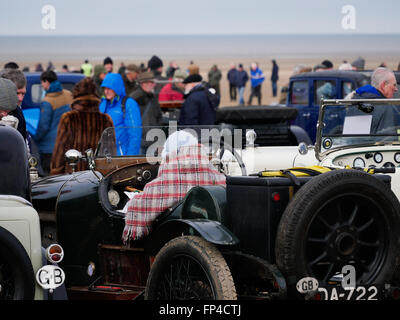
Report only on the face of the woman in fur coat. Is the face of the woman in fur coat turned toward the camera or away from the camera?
away from the camera

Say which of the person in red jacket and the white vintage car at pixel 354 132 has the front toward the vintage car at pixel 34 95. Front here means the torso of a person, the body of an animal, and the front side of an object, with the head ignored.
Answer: the white vintage car

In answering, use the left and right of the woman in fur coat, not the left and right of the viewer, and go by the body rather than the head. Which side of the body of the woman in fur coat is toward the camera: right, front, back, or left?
back

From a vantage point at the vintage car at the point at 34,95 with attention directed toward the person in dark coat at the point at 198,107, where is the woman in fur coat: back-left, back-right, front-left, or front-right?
front-right

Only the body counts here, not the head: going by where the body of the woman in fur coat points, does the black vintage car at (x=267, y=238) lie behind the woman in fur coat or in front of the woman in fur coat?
behind

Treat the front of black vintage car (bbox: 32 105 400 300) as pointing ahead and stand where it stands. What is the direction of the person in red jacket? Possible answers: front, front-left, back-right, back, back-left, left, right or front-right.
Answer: front-right

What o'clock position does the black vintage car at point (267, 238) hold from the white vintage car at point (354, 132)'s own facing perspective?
The black vintage car is roughly at 8 o'clock from the white vintage car.

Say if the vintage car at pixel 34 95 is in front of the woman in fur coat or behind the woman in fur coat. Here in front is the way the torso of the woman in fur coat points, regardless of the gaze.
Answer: in front

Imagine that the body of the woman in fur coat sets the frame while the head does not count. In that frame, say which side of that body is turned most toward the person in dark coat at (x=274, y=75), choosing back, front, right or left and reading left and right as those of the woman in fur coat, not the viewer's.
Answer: front

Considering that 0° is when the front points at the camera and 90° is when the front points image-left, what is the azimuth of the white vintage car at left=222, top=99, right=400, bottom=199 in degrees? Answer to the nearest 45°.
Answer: approximately 135°

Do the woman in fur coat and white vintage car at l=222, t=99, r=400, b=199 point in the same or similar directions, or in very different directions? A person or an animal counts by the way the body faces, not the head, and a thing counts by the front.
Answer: same or similar directions

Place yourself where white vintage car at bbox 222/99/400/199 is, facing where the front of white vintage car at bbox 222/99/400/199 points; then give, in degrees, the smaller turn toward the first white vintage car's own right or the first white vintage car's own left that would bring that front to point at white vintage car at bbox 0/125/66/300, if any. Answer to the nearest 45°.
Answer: approximately 90° to the first white vintage car's own left
